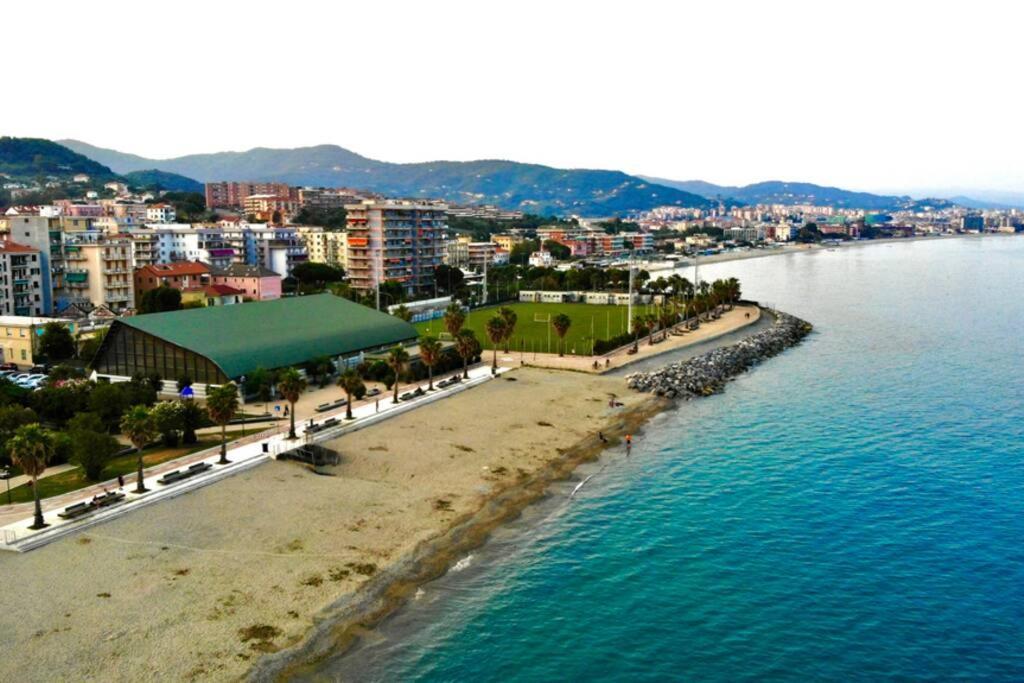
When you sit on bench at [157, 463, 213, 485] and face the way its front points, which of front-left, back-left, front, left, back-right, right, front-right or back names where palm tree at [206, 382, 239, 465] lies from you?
left

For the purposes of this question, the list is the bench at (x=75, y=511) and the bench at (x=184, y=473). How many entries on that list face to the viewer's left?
0

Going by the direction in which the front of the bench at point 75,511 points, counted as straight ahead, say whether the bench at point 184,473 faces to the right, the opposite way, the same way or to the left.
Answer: the same way

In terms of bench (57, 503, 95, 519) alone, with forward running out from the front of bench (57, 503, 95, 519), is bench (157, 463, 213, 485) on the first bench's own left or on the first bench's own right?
on the first bench's own left

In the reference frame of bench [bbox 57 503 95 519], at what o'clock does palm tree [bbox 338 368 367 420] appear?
The palm tree is roughly at 9 o'clock from the bench.

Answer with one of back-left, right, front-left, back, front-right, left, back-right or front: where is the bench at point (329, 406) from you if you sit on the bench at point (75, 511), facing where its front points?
left

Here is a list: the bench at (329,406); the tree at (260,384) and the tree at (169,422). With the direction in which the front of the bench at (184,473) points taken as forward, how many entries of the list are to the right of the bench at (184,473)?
0

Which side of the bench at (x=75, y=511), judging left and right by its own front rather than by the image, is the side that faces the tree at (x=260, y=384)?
left

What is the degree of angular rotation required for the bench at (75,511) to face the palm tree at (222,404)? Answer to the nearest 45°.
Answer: approximately 90° to its left

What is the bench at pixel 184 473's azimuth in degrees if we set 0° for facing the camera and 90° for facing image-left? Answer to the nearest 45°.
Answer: approximately 315°

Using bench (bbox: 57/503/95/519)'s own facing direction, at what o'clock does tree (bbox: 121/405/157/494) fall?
The tree is roughly at 9 o'clock from the bench.

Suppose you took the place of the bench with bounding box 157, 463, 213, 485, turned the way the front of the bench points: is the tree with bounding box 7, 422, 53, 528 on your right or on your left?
on your right

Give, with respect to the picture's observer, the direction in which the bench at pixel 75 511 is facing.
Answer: facing the viewer and to the right of the viewer

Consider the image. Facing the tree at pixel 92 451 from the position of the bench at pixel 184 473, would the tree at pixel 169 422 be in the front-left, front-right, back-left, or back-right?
front-right
